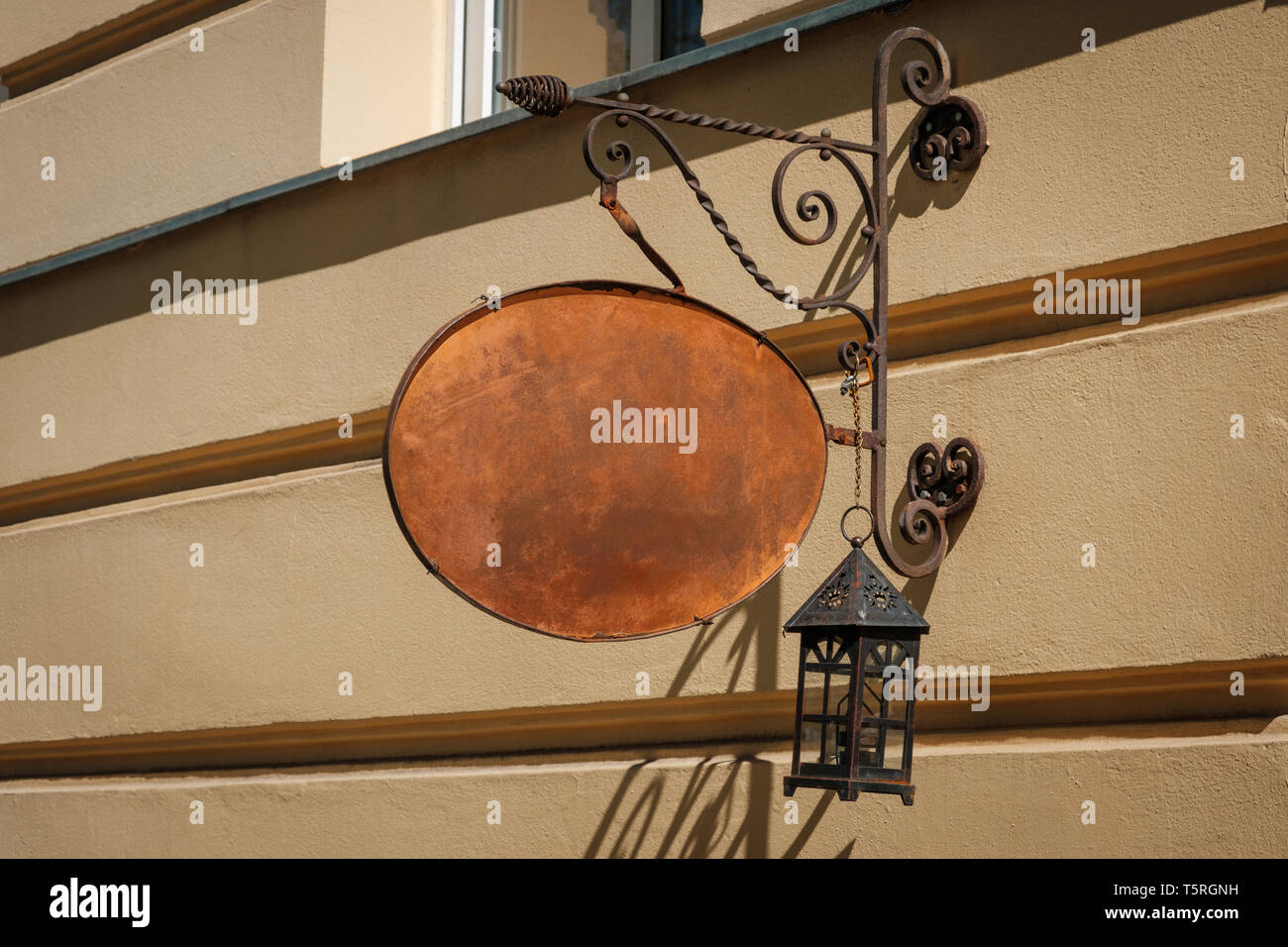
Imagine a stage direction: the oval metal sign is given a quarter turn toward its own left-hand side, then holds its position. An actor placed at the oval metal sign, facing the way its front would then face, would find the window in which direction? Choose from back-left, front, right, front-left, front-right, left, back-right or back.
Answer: left

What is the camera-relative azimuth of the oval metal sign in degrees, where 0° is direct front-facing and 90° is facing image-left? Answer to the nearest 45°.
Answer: approximately 0°
